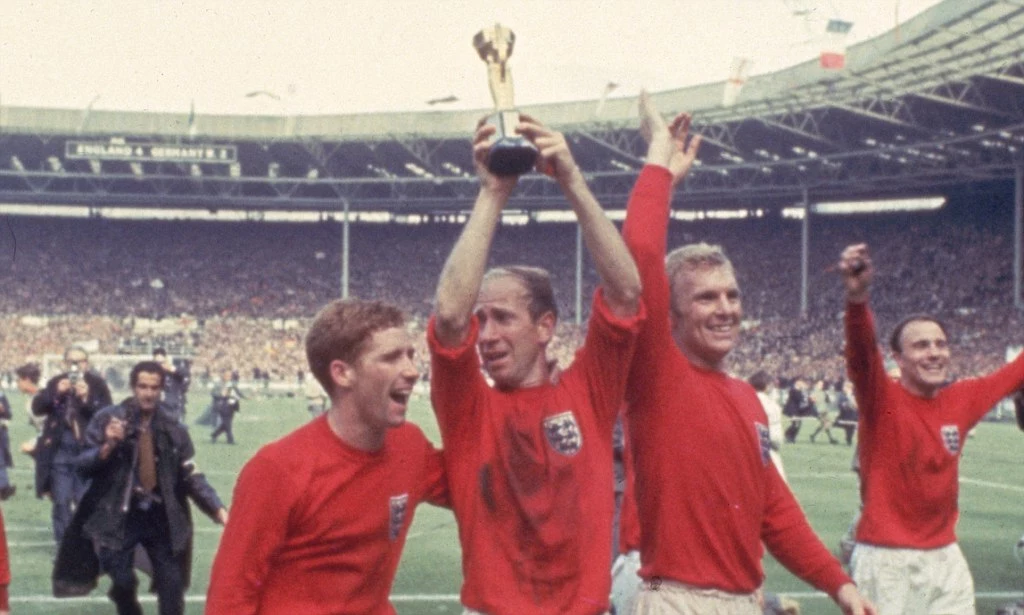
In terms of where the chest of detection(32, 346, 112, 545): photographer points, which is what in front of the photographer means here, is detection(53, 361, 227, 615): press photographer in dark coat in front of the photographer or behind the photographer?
in front

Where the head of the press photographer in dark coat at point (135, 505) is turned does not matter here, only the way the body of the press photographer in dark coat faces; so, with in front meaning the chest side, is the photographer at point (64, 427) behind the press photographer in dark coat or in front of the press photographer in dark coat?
behind

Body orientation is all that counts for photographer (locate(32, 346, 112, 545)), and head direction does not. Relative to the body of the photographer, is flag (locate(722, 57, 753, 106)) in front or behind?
behind

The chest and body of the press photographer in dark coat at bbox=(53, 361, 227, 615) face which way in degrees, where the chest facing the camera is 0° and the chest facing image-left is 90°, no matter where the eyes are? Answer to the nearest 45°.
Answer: approximately 0°

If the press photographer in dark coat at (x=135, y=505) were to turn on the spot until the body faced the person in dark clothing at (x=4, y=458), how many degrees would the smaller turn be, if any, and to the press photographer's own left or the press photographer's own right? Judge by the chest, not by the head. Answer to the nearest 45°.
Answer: approximately 180°

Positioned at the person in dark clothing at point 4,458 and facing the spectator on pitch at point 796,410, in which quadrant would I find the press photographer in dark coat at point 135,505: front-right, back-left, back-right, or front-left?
back-right

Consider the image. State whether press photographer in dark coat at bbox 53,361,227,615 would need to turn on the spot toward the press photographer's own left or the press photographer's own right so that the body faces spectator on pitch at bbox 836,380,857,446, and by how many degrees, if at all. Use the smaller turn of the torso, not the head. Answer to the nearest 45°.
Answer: approximately 135° to the press photographer's own left

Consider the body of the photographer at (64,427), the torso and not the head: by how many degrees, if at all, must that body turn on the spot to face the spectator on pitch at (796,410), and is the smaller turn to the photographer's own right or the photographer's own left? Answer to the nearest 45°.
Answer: approximately 135° to the photographer's own left

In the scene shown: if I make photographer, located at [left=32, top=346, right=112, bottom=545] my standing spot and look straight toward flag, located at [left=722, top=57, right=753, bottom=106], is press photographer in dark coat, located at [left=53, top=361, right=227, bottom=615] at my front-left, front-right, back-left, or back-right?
back-right

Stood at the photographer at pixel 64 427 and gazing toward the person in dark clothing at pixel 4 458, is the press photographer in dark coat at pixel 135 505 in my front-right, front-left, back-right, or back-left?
back-left

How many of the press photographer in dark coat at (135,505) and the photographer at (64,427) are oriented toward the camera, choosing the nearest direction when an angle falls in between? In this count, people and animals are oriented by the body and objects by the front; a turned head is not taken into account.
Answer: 2
